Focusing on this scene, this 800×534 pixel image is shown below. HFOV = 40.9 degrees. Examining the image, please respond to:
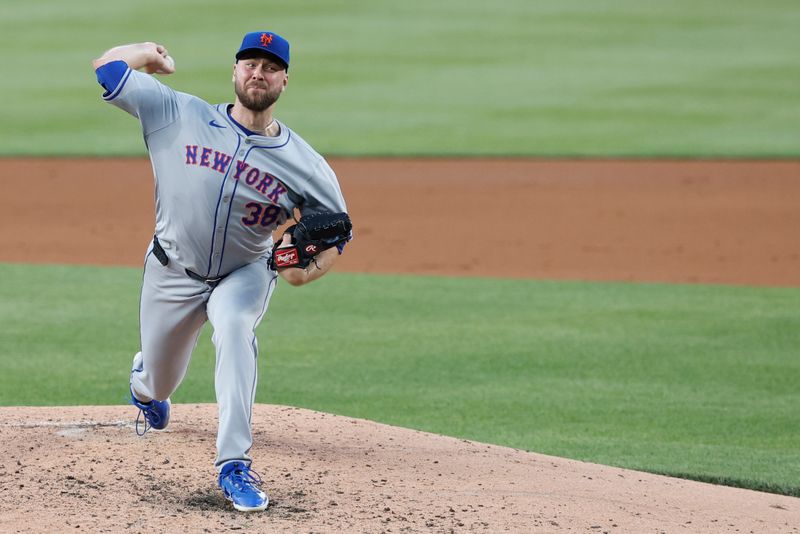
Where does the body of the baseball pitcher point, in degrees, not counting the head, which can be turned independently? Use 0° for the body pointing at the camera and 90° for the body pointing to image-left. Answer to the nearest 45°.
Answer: approximately 0°
